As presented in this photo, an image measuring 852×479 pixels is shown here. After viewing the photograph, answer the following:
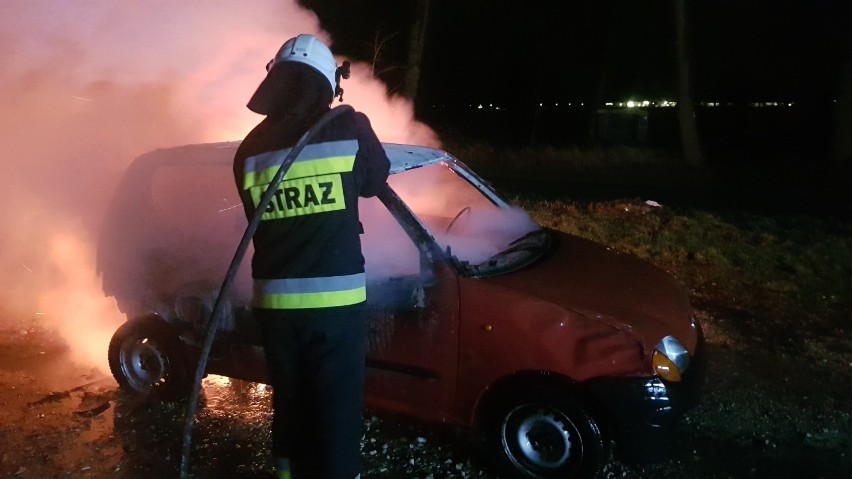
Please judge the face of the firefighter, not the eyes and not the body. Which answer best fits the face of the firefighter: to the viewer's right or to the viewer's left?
to the viewer's left

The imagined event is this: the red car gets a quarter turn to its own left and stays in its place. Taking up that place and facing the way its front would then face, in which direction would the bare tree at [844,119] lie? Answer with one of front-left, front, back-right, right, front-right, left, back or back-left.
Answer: front

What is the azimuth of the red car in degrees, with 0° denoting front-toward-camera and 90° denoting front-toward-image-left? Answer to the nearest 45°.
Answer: approximately 315°
